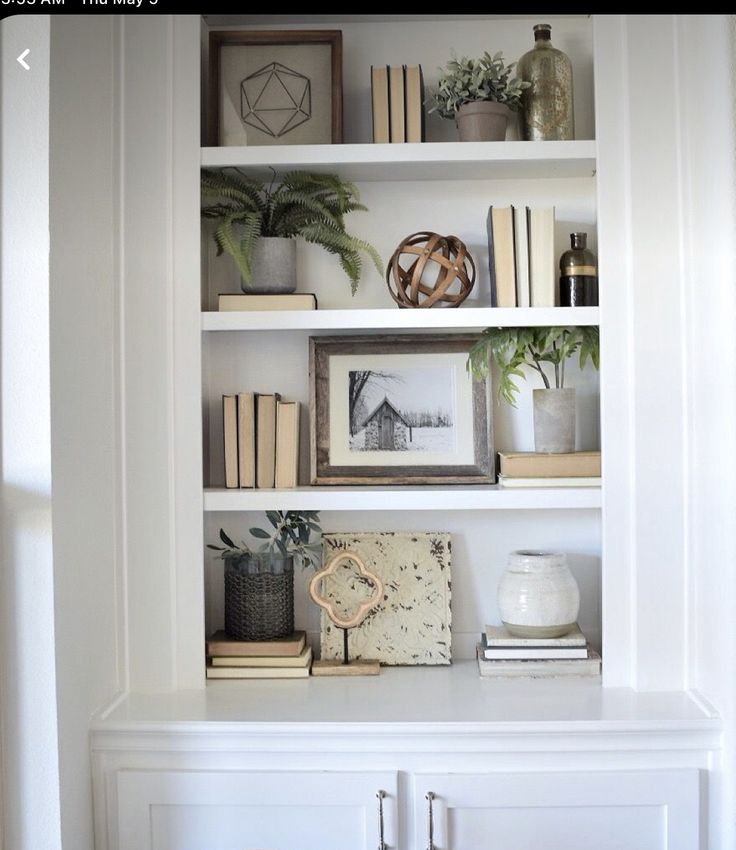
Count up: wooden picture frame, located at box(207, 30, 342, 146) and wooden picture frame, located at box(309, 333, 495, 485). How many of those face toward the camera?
2

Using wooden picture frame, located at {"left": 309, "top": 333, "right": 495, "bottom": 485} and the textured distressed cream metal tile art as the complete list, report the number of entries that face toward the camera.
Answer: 2

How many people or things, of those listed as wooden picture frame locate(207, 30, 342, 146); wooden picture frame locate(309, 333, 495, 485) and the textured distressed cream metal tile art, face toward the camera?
3

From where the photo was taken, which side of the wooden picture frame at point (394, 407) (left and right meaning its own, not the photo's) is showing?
front

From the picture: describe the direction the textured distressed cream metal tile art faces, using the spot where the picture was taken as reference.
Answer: facing the viewer

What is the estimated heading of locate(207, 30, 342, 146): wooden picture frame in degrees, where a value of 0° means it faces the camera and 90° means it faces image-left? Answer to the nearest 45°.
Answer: approximately 0°
